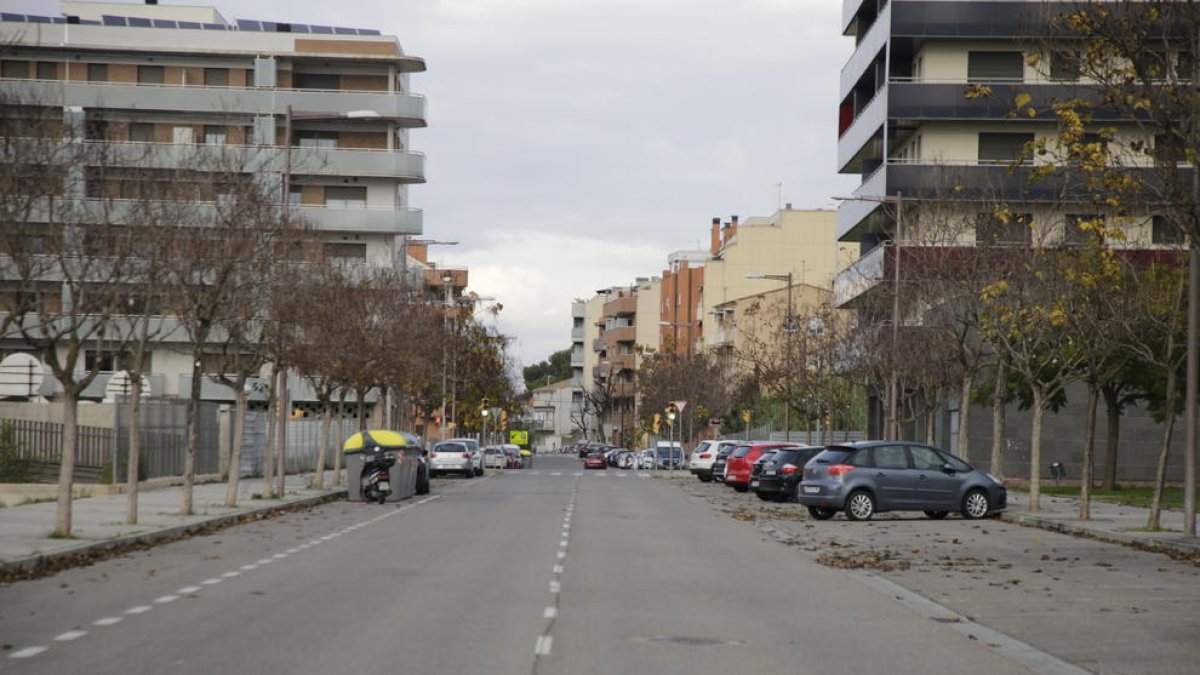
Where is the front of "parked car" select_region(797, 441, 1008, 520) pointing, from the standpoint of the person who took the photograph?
facing away from the viewer and to the right of the viewer

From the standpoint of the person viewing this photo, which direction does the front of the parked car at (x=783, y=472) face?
facing away from the viewer and to the right of the viewer

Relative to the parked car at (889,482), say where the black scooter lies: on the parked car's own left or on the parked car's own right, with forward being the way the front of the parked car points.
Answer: on the parked car's own left

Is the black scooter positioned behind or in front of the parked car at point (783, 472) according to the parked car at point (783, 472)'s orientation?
behind
